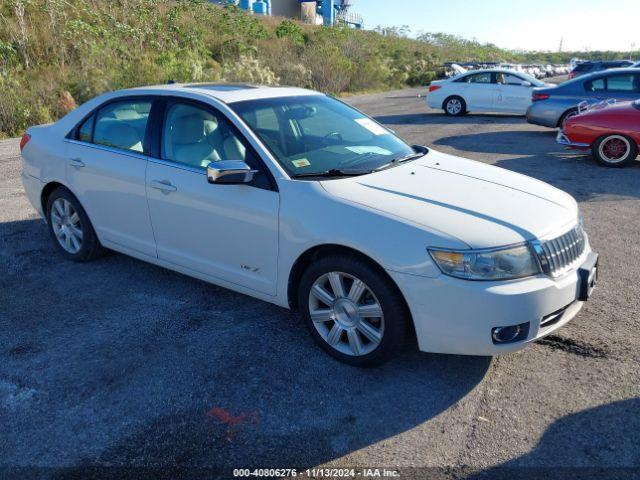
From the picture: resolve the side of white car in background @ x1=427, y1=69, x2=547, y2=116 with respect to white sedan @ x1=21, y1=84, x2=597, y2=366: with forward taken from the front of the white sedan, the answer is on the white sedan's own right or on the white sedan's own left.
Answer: on the white sedan's own left

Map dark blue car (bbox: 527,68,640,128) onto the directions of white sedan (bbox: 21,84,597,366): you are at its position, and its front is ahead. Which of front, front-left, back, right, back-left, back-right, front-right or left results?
left

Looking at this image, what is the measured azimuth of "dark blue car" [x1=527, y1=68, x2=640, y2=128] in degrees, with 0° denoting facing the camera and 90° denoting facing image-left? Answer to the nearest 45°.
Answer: approximately 270°

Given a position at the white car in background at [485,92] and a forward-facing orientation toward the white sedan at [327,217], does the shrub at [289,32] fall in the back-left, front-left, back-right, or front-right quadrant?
back-right

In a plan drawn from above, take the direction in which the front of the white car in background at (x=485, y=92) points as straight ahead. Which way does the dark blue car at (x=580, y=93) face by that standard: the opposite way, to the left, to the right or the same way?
the same way

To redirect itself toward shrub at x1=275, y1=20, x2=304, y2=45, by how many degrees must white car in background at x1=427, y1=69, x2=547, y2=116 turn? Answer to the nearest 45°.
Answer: approximately 135° to its left

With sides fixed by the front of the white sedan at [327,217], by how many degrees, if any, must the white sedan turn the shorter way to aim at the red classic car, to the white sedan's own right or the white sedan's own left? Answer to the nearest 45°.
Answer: approximately 90° to the white sedan's own left

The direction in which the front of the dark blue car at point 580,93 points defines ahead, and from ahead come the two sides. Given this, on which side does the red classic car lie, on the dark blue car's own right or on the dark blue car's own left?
on the dark blue car's own right

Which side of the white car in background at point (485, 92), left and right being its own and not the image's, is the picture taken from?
right

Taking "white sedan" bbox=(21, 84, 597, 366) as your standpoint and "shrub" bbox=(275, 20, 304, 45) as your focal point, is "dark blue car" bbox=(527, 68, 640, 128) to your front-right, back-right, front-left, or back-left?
front-right
